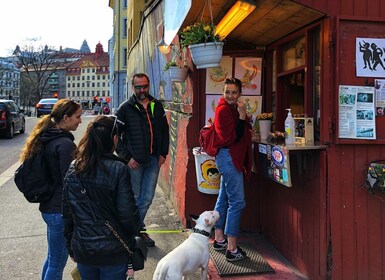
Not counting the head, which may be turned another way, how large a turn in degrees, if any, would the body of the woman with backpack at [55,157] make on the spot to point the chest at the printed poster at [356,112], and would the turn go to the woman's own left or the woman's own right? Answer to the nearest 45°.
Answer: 0° — they already face it

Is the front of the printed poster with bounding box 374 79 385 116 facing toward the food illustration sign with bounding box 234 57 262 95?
no

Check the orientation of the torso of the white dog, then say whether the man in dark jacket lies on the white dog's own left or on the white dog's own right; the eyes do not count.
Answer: on the white dog's own left

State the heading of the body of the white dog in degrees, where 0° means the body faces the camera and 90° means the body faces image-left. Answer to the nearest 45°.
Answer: approximately 225°

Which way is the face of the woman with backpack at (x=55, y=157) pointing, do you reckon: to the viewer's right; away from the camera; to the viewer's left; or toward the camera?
to the viewer's right

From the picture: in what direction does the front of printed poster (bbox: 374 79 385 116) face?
toward the camera

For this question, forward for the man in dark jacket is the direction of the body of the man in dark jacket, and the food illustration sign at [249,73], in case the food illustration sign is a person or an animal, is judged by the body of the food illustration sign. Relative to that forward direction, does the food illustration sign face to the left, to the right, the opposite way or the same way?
the same way

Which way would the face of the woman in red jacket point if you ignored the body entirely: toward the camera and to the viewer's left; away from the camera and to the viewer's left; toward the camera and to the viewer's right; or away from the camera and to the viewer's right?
toward the camera and to the viewer's left

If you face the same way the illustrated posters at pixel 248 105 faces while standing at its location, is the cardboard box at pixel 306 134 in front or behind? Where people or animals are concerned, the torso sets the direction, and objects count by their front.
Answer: in front
